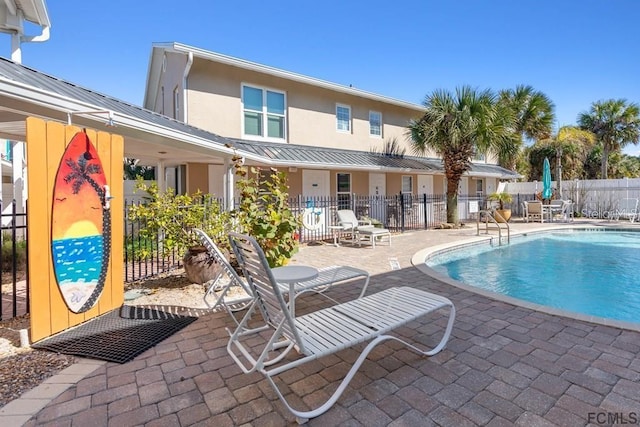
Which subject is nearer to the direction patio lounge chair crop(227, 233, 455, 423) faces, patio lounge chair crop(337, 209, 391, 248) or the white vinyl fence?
the white vinyl fence

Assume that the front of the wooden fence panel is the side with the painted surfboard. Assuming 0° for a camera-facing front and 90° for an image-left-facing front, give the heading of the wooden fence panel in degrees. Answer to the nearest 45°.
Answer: approximately 315°

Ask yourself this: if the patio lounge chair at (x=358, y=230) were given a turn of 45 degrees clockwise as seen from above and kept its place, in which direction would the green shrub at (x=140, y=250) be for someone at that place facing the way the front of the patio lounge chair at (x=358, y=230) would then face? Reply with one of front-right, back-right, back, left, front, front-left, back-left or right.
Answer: front-right

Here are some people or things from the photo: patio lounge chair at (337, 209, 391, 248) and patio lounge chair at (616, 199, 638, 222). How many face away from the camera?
0

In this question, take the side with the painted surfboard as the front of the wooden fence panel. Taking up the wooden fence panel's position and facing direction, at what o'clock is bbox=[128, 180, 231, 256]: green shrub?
The green shrub is roughly at 9 o'clock from the wooden fence panel.

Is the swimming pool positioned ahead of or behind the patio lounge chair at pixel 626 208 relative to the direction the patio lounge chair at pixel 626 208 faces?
ahead

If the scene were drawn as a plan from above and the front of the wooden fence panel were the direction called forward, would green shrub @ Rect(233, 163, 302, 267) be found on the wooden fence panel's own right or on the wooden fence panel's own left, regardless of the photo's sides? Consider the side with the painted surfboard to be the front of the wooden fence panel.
on the wooden fence panel's own left

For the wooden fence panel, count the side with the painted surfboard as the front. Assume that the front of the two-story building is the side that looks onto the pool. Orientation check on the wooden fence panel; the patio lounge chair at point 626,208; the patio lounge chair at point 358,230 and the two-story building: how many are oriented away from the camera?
0

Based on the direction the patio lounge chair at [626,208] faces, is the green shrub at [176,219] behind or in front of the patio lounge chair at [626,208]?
in front

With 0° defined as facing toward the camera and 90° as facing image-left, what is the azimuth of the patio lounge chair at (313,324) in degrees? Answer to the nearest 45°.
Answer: approximately 225°

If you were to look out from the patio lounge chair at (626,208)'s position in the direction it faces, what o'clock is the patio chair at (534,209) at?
The patio chair is roughly at 12 o'clock from the patio lounge chair.

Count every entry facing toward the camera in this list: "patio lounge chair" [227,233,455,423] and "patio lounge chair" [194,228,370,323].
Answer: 0

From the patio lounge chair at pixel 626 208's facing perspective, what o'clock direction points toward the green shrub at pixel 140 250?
The green shrub is roughly at 11 o'clock from the patio lounge chair.

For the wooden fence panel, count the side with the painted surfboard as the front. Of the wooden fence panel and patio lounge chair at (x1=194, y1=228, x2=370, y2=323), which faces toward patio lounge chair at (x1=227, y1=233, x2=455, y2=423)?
the wooden fence panel

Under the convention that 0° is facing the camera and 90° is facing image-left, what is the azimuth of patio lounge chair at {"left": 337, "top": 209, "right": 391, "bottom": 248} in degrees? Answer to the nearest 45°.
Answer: approximately 315°

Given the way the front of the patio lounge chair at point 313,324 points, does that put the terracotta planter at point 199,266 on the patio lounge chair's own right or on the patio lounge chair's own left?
on the patio lounge chair's own left
